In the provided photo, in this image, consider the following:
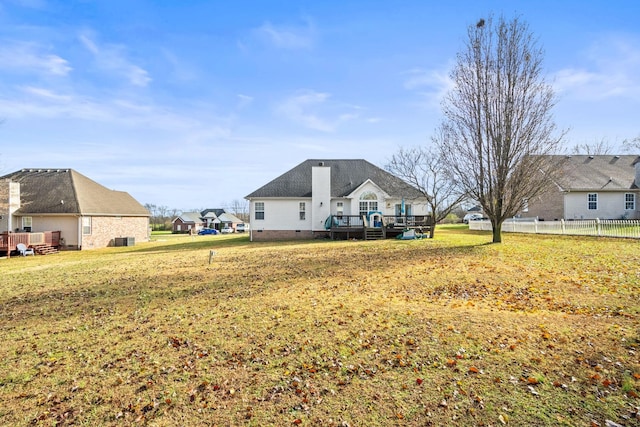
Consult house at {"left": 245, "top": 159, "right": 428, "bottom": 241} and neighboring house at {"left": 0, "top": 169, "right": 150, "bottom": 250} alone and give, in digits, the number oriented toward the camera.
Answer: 0

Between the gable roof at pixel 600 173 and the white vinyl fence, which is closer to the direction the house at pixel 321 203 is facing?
the gable roof

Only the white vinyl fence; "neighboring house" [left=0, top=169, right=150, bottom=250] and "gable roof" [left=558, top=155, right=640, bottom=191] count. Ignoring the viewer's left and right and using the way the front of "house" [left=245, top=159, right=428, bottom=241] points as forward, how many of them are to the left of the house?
1

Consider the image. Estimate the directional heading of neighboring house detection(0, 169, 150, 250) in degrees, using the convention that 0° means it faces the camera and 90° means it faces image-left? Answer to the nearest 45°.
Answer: approximately 225°

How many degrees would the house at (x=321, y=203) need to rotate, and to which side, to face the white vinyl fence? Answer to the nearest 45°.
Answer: approximately 135° to its right

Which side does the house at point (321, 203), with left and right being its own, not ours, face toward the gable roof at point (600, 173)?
right

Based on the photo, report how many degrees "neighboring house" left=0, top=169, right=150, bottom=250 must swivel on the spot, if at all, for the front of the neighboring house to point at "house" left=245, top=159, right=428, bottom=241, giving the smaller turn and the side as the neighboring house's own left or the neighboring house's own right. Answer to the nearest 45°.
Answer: approximately 90° to the neighboring house's own right

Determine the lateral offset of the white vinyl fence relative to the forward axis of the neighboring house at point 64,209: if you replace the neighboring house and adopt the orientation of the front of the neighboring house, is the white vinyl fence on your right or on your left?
on your right

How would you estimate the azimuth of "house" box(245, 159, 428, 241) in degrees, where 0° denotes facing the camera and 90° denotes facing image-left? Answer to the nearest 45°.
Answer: approximately 180°
